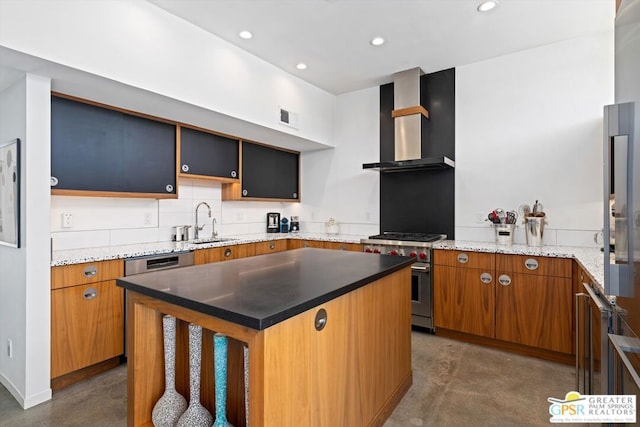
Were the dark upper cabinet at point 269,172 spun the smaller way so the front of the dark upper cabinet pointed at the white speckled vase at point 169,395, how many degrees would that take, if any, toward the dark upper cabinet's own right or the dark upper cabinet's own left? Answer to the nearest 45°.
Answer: approximately 45° to the dark upper cabinet's own right

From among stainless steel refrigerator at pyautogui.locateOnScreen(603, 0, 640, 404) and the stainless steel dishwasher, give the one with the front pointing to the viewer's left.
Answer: the stainless steel refrigerator

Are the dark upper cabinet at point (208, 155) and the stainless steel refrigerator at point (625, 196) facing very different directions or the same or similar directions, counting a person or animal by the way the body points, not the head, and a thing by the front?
very different directions

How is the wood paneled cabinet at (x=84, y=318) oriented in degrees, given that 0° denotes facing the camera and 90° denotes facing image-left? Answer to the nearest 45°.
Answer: approximately 315°

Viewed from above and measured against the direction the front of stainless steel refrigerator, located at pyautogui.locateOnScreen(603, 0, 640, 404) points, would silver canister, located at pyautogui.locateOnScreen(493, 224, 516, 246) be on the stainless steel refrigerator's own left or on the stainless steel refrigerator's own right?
on the stainless steel refrigerator's own right

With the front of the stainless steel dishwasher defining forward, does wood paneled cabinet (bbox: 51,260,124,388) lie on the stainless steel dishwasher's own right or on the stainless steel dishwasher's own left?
on the stainless steel dishwasher's own right
